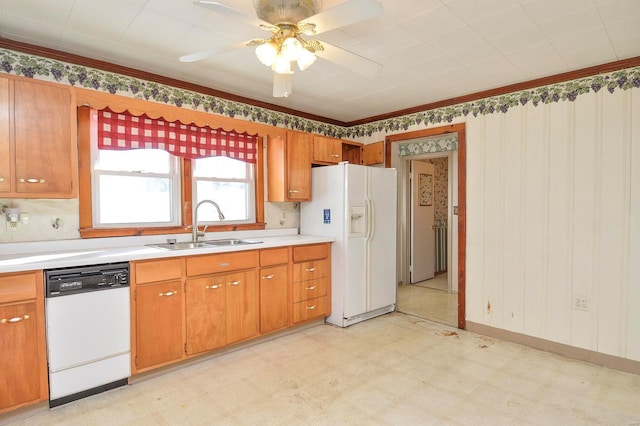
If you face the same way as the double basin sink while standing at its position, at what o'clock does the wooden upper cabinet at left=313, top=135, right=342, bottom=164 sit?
The wooden upper cabinet is roughly at 10 o'clock from the double basin sink.

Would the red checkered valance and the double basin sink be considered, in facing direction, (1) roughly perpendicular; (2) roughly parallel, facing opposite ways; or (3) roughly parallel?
roughly parallel

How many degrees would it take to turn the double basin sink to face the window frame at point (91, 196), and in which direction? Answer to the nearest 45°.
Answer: approximately 135° to its right

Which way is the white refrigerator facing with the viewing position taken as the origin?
facing the viewer and to the right of the viewer

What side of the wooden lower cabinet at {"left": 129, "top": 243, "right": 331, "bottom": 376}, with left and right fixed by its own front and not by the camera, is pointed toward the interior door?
left

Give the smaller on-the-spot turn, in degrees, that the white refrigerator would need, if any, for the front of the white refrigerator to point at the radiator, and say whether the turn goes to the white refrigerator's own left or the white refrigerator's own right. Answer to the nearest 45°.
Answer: approximately 90° to the white refrigerator's own left

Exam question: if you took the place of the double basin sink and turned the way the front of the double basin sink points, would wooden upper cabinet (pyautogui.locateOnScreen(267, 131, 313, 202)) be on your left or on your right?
on your left

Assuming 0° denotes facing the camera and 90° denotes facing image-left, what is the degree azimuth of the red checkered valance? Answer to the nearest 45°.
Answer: approximately 315°

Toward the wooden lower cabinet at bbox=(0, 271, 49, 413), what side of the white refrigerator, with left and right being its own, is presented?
right

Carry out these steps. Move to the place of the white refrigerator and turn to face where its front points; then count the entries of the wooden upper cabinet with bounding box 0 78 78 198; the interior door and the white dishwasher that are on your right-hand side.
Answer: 2

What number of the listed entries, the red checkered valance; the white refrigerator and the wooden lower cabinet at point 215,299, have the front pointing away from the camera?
0

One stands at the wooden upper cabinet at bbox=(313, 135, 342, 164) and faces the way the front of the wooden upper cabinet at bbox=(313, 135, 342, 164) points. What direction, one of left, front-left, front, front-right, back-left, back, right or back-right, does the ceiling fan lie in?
front-right

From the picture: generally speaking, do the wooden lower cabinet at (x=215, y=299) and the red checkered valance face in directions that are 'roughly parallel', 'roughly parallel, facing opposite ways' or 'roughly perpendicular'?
roughly parallel

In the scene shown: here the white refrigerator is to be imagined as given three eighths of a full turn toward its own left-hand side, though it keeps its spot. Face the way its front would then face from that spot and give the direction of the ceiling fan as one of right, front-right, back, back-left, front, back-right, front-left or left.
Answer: back

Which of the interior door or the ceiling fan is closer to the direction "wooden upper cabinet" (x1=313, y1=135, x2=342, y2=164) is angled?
the ceiling fan

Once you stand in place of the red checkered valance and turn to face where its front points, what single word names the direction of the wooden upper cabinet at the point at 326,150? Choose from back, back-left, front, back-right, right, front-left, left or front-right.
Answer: front-left
